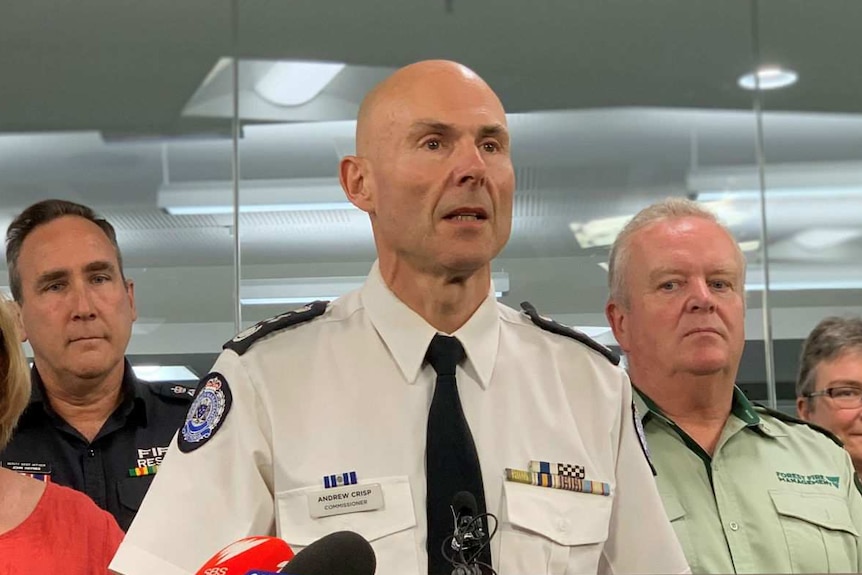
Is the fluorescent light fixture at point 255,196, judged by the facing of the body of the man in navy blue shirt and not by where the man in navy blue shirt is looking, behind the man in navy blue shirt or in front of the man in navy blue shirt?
behind

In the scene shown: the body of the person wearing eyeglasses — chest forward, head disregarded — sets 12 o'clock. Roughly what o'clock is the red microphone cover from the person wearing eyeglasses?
The red microphone cover is roughly at 2 o'clock from the person wearing eyeglasses.

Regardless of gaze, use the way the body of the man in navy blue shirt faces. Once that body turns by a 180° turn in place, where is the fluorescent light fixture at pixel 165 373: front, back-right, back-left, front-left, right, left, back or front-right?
front

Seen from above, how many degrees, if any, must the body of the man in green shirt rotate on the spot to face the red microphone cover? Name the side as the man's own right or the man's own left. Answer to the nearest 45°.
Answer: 0° — they already face it

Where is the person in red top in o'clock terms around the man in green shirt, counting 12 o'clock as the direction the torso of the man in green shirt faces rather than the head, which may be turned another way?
The person in red top is roughly at 2 o'clock from the man in green shirt.

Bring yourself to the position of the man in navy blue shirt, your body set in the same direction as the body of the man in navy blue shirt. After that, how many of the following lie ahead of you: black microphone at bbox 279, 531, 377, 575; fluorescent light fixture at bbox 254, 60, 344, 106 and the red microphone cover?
2

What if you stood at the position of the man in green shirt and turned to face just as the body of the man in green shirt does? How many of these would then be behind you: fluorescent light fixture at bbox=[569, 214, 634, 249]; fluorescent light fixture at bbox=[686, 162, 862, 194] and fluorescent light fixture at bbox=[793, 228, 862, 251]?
3

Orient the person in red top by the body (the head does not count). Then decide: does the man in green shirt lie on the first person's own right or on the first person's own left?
on the first person's own left

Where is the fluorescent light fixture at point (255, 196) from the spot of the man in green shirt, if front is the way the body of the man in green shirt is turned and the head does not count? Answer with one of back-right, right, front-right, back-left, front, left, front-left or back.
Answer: back-right

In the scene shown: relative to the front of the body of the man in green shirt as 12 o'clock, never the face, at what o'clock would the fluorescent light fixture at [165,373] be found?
The fluorescent light fixture is roughly at 4 o'clock from the man in green shirt.
